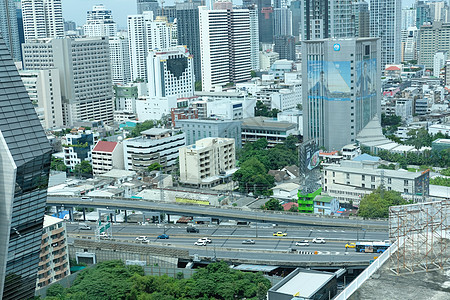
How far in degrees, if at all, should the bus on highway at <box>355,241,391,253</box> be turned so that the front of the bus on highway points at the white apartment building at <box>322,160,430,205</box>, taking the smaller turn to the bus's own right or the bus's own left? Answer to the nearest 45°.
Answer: approximately 90° to the bus's own right

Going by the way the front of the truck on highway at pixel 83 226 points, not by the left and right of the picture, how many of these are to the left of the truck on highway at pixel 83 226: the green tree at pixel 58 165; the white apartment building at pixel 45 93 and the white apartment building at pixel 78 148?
3

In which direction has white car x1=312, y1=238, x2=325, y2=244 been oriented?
to the viewer's left

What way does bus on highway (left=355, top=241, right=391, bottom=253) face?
to the viewer's left

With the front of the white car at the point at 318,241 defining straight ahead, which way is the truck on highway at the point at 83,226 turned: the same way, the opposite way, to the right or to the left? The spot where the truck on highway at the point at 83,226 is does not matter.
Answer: the opposite way

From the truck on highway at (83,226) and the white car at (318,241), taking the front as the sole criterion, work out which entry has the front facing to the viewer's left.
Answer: the white car

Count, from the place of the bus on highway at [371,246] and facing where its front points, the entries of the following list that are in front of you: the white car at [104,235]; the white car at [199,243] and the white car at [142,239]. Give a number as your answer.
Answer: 3

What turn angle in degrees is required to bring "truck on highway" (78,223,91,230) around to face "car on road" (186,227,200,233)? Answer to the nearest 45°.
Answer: approximately 45° to its right

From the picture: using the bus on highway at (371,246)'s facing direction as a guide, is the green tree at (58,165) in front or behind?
in front

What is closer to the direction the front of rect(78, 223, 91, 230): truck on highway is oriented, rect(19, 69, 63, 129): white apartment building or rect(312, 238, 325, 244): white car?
the white car

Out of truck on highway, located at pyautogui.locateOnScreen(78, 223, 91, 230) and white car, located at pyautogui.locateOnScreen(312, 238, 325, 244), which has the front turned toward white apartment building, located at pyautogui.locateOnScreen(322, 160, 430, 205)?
the truck on highway

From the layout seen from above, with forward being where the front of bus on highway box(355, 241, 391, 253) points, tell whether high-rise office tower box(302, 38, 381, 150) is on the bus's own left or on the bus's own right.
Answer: on the bus's own right
